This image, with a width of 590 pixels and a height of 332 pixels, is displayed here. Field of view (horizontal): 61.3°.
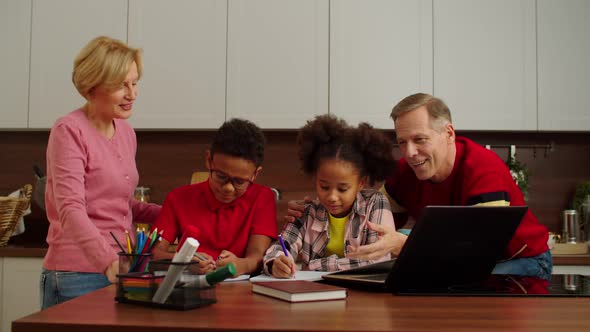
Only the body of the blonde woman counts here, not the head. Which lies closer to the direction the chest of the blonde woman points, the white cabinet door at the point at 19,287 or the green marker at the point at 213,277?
the green marker

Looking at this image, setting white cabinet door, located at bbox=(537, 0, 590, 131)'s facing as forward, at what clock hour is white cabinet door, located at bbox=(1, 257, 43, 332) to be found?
white cabinet door, located at bbox=(1, 257, 43, 332) is roughly at 2 o'clock from white cabinet door, located at bbox=(537, 0, 590, 131).

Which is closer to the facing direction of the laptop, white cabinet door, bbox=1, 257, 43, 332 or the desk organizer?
the white cabinet door

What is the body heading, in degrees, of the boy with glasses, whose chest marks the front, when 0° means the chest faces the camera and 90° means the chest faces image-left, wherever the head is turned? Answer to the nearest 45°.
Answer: approximately 0°

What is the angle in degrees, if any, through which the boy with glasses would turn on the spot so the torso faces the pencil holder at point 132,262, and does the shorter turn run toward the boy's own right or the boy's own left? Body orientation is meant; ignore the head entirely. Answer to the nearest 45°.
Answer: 0° — they already face it

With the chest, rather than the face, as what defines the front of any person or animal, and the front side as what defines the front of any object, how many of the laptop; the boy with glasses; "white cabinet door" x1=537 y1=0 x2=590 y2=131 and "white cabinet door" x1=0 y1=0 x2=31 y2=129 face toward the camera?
3

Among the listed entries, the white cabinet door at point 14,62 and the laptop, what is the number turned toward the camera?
1

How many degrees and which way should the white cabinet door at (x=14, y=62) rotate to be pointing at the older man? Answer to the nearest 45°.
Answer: approximately 45° to its left

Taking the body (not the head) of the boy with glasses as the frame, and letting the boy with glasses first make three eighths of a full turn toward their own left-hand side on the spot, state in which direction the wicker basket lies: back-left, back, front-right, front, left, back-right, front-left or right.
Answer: left

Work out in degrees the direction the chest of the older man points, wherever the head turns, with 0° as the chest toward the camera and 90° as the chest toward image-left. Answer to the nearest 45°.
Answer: approximately 45°

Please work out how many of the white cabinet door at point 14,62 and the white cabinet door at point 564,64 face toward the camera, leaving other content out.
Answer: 2
